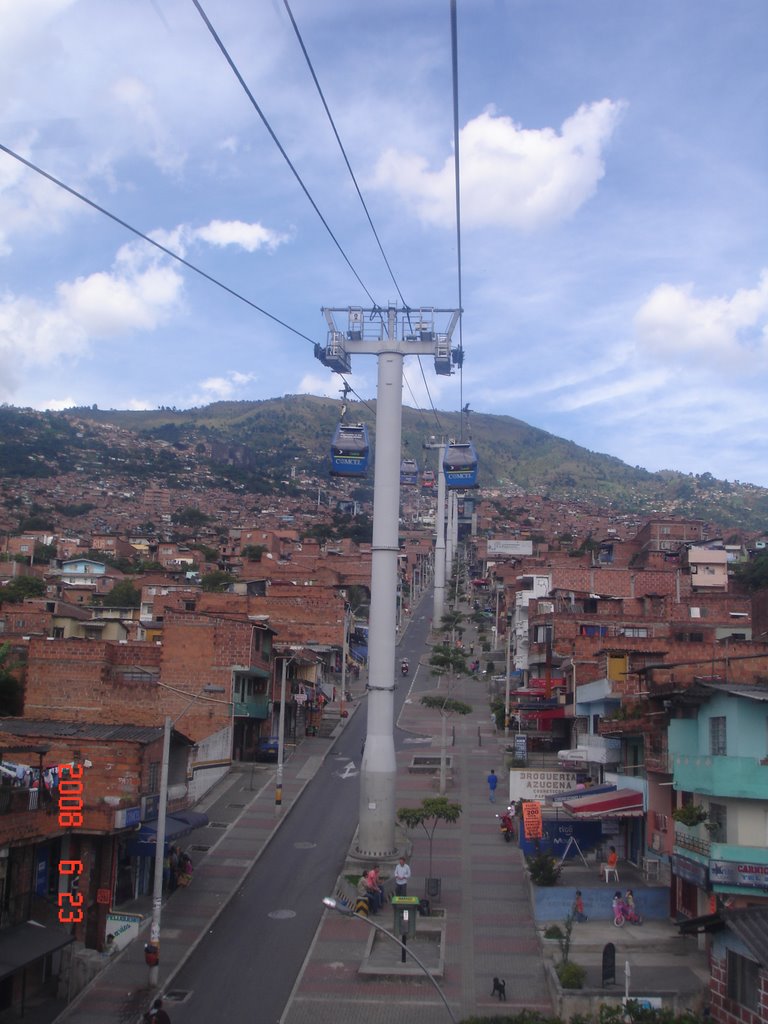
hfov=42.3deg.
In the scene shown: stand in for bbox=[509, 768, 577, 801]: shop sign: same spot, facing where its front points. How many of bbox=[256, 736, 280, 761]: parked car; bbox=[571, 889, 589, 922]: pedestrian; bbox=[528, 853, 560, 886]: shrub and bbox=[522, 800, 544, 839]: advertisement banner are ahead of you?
3

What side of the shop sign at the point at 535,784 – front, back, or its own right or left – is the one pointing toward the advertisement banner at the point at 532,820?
front

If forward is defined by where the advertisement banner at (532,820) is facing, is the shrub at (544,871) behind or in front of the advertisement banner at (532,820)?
in front

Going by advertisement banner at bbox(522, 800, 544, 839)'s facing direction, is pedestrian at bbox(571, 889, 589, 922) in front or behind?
in front

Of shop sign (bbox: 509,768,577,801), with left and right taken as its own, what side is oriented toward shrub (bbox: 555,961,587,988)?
front

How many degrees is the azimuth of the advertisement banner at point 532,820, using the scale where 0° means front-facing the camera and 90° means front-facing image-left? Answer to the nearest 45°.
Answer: approximately 0°

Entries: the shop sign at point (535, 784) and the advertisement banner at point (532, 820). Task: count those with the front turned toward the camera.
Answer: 2

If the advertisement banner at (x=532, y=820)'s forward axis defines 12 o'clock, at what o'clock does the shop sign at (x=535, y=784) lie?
The shop sign is roughly at 6 o'clock from the advertisement banner.
